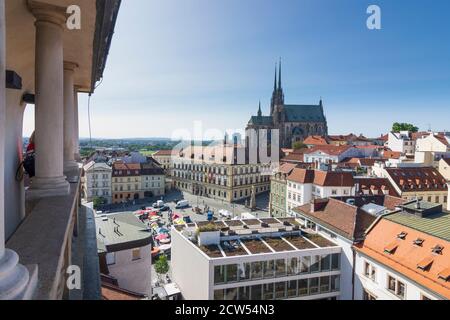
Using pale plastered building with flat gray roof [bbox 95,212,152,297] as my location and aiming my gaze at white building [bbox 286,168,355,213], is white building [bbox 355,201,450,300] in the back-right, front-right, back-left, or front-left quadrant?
front-right

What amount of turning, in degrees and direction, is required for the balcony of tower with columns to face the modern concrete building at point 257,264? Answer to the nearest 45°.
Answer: approximately 45° to its left

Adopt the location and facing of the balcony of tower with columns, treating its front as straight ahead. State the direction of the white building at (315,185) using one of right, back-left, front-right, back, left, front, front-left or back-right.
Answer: front-left

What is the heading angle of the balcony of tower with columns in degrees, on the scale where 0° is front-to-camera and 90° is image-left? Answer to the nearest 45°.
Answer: approximately 270°
